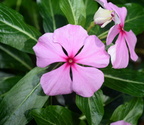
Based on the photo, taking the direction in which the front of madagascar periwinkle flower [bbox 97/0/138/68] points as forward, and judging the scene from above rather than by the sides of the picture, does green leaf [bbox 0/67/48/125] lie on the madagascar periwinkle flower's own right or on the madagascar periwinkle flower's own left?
on the madagascar periwinkle flower's own right

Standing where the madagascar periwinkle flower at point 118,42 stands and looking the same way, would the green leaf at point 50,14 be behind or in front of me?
behind

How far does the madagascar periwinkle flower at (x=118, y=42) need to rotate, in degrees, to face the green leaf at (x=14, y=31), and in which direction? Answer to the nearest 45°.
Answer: approximately 135° to its right
